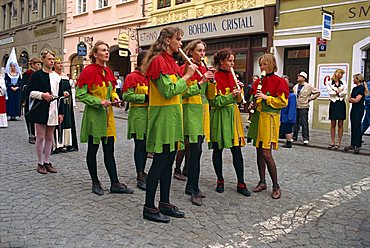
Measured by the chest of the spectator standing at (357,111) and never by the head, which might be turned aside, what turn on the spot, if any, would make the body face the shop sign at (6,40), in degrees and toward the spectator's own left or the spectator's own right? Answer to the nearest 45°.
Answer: approximately 45° to the spectator's own right

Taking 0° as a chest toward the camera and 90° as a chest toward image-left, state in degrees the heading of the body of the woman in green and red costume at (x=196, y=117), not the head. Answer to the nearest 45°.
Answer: approximately 315°

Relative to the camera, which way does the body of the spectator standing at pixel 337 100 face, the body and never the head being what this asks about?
toward the camera

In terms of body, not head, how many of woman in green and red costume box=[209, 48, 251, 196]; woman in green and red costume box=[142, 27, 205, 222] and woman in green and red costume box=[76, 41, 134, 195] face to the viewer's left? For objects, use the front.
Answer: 0

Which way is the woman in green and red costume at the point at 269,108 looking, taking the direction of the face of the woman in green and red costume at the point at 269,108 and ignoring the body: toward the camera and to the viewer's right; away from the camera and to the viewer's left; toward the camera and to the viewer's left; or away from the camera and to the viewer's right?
toward the camera and to the viewer's left

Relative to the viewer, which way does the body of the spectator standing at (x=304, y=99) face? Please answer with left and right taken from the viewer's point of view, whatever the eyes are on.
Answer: facing the viewer and to the left of the viewer

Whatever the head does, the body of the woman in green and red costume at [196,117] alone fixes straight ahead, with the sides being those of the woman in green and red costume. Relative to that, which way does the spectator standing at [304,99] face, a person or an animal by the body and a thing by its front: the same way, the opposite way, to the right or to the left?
to the right
